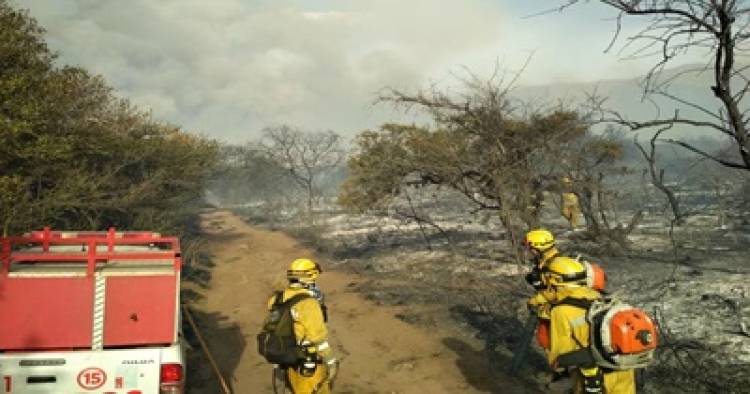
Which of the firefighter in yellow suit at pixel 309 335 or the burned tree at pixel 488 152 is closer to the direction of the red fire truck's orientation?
the burned tree

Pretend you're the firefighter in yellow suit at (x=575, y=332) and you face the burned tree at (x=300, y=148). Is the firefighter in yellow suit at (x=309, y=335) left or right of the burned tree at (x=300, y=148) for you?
left

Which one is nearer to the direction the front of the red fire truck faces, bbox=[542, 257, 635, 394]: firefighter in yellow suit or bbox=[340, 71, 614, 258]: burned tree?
the burned tree

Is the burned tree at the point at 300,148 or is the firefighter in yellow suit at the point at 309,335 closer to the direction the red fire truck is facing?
the burned tree

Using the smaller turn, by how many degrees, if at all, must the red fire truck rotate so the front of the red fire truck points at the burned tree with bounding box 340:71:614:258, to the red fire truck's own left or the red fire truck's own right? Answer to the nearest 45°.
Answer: approximately 45° to the red fire truck's own right

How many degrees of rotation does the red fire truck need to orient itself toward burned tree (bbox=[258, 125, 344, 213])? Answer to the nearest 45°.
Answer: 0° — it already faces it

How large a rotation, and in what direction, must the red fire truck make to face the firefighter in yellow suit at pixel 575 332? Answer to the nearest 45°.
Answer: approximately 135° to its right

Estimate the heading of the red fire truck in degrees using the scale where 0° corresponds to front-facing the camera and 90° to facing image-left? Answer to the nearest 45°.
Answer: approximately 180°

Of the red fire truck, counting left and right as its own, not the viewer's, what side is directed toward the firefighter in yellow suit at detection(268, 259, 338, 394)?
right
